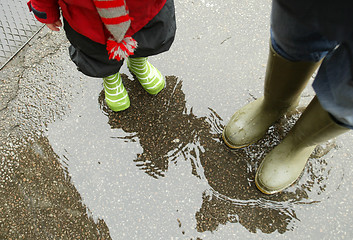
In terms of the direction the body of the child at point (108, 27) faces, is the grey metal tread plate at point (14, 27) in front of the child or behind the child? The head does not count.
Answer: behind

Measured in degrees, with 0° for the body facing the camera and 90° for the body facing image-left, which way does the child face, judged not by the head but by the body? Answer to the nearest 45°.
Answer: approximately 315°
